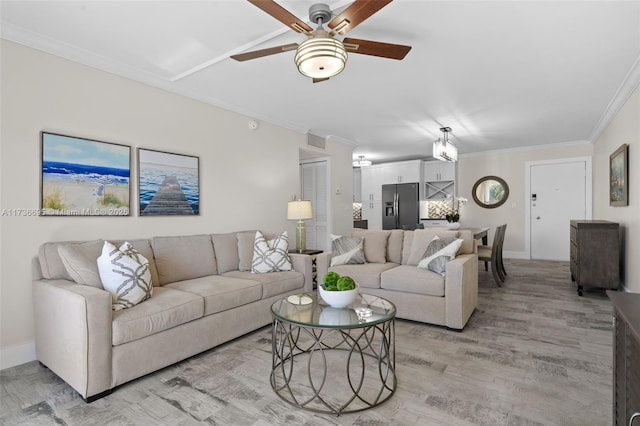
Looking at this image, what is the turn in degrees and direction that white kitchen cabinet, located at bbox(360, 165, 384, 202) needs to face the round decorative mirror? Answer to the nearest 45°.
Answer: approximately 90° to its left

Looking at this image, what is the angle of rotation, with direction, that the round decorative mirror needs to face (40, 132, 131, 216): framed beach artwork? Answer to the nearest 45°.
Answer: approximately 45° to its right

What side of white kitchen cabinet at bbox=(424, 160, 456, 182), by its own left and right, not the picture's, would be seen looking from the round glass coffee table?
front

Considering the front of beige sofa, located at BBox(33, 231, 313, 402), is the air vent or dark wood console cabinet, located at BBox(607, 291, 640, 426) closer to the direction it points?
the dark wood console cabinet

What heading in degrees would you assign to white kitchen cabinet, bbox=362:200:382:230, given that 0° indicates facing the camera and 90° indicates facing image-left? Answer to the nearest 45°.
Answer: approximately 0°

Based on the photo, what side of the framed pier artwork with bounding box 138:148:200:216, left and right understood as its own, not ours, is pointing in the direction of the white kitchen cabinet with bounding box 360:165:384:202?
left

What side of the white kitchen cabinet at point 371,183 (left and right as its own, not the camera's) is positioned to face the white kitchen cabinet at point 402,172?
left

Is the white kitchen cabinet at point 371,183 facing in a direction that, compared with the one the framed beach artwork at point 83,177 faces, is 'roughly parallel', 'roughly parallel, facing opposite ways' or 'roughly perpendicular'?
roughly perpendicular

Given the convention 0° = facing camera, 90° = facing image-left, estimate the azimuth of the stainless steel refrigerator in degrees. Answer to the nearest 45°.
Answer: approximately 0°

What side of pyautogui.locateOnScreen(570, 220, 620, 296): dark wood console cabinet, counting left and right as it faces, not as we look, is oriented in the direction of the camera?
left

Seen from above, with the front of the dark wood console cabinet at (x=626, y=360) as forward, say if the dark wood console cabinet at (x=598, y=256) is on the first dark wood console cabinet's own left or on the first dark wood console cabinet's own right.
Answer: on the first dark wood console cabinet's own right

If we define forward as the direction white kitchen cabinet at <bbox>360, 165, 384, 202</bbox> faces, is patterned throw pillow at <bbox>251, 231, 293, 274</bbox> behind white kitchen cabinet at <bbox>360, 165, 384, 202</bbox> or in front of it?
in front

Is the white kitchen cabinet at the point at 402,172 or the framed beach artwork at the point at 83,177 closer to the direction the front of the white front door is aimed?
the framed beach artwork
